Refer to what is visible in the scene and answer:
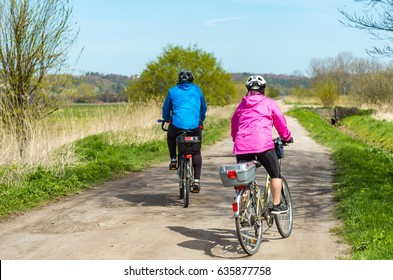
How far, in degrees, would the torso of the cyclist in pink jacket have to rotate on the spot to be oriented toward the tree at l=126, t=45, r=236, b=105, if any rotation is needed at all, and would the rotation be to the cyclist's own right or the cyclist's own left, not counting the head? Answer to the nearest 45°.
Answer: approximately 45° to the cyclist's own left

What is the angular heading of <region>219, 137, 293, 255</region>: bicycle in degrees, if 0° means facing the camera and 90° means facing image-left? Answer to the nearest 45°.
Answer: approximately 225°

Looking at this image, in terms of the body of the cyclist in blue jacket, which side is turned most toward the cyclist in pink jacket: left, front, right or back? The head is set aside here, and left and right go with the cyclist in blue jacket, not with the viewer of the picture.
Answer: back

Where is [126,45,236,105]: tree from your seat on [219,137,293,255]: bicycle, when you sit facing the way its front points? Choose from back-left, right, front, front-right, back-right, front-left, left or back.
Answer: front-left

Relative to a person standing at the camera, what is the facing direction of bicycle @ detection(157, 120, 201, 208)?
facing away from the viewer

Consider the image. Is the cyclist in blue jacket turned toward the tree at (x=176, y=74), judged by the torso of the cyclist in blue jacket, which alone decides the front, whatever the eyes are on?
yes

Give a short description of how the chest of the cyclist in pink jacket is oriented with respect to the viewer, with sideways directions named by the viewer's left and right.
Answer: facing away from the viewer and to the right of the viewer

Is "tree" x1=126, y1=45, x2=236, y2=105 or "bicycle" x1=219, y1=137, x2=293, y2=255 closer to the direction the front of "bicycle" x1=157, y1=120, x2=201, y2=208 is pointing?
the tree

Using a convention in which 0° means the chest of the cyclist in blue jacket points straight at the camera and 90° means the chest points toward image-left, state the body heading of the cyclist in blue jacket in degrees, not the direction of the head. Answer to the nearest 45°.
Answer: approximately 180°

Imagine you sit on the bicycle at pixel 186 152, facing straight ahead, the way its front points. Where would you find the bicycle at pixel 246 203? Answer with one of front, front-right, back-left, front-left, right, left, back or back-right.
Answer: back

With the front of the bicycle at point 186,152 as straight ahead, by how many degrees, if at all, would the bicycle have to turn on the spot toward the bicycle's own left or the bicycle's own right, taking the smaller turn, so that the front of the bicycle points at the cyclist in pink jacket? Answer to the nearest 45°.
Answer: approximately 180°

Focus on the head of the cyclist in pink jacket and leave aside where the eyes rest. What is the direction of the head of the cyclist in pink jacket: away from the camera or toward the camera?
away from the camera

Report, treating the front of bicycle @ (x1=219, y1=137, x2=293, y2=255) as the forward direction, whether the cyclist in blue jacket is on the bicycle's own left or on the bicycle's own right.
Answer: on the bicycle's own left
